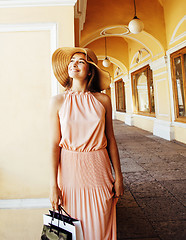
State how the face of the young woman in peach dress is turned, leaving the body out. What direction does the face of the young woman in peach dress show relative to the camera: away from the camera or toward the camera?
toward the camera

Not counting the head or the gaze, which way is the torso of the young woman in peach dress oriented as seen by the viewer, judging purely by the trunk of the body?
toward the camera
